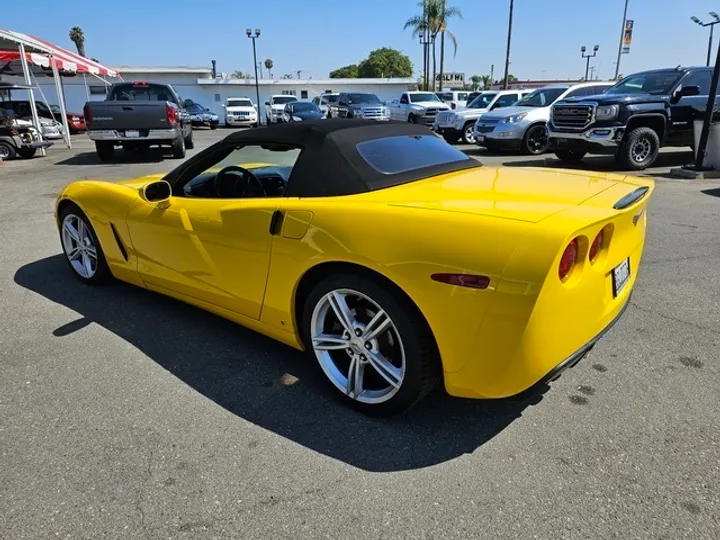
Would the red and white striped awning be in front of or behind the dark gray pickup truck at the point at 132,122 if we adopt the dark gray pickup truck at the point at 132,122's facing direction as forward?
in front

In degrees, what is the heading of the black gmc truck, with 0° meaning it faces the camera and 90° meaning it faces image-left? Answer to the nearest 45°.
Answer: approximately 45°

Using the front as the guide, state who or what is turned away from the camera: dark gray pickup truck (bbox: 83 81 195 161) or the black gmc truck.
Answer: the dark gray pickup truck

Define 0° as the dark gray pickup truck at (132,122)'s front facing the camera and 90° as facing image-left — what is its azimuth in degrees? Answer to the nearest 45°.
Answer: approximately 180°

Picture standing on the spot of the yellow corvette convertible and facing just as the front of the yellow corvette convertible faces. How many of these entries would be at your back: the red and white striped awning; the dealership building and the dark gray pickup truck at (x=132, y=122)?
0

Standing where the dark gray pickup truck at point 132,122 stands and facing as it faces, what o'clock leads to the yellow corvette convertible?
The yellow corvette convertible is roughly at 6 o'clock from the dark gray pickup truck.

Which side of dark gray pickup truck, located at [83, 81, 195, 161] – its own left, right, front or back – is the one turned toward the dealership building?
front

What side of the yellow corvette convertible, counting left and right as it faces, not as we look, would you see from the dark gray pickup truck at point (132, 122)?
front

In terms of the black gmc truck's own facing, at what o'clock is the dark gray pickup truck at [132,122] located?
The dark gray pickup truck is roughly at 1 o'clock from the black gmc truck.

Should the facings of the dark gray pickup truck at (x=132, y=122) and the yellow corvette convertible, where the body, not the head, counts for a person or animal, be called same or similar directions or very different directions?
same or similar directions

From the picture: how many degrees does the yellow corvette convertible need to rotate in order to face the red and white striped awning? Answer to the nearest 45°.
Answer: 0° — it already faces it

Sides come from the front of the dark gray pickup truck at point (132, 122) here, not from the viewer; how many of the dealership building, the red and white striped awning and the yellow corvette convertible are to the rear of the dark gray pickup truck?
1

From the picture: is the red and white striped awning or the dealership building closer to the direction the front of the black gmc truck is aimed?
the red and white striped awning

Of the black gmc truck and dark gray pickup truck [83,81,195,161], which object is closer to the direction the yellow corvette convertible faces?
the dark gray pickup truck

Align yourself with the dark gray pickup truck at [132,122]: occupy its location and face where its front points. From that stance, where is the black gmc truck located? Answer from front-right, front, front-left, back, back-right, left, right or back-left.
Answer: back-right

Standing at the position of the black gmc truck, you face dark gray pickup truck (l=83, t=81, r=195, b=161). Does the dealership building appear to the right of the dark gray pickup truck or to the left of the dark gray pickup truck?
right

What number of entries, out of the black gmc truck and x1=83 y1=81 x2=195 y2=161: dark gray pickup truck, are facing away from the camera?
1

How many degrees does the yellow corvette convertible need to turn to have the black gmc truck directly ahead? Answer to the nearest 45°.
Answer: approximately 90° to its right

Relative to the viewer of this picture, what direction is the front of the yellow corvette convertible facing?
facing away from the viewer and to the left of the viewer
